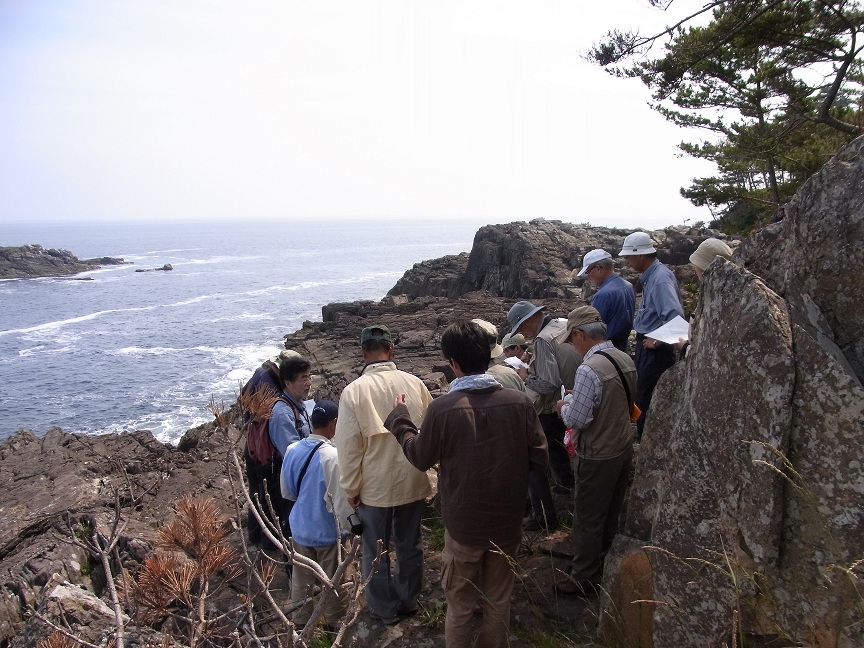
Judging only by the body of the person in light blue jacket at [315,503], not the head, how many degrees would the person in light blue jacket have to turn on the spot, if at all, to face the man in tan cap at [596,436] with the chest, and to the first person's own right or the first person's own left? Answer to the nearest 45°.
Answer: approximately 45° to the first person's own right

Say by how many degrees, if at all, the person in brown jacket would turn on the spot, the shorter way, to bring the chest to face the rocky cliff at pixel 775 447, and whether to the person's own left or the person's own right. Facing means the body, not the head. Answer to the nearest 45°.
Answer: approximately 135° to the person's own right

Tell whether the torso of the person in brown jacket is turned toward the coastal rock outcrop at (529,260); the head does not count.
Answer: yes

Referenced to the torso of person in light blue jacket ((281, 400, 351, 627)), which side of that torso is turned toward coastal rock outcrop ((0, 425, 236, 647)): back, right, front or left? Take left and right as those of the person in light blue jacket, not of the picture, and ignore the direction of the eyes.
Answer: left

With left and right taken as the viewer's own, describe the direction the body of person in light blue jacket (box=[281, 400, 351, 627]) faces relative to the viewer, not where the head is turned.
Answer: facing away from the viewer and to the right of the viewer

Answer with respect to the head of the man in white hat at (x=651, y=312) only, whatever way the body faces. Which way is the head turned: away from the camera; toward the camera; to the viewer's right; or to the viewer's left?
to the viewer's left

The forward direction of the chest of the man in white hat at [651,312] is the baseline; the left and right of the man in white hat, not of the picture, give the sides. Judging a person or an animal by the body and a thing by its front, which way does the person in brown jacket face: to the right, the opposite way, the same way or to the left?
to the right

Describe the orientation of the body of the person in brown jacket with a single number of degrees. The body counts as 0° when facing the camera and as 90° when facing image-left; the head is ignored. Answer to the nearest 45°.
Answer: approximately 180°

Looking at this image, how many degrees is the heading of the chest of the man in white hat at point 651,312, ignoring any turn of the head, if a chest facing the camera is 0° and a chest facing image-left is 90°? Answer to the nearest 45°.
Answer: approximately 90°

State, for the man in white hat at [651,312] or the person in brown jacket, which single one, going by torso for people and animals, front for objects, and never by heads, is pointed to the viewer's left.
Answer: the man in white hat

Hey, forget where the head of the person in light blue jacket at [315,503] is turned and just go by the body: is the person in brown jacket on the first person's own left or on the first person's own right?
on the first person's own right

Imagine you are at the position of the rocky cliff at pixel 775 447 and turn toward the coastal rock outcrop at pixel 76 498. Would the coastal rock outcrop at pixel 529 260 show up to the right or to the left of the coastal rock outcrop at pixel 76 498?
right

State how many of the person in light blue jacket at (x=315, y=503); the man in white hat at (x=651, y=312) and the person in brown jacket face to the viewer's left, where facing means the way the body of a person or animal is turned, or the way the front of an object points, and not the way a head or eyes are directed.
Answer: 1
